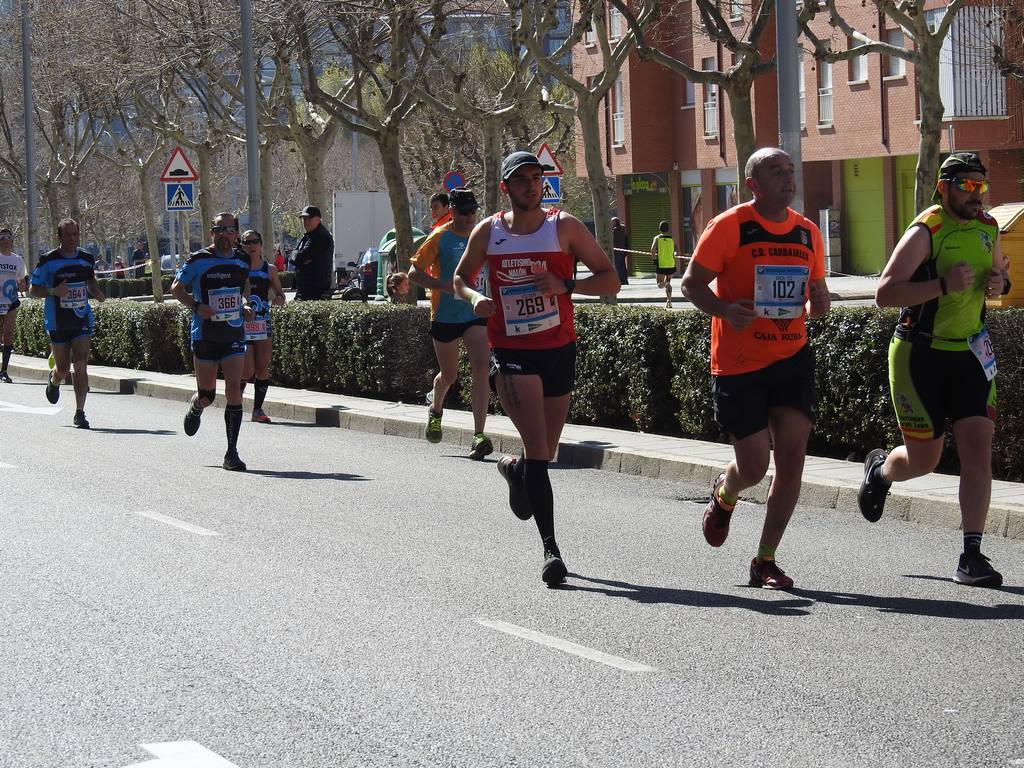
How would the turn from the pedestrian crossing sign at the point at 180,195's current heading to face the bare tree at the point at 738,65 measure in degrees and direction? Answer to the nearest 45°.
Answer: approximately 45° to its left

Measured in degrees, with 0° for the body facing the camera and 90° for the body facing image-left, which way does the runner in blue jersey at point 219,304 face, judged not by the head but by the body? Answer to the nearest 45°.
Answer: approximately 315°

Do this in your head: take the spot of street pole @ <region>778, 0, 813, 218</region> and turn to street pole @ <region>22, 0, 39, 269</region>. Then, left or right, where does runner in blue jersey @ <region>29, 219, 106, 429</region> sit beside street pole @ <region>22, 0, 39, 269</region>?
left

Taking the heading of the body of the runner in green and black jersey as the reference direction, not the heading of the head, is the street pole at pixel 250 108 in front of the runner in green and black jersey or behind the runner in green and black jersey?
behind

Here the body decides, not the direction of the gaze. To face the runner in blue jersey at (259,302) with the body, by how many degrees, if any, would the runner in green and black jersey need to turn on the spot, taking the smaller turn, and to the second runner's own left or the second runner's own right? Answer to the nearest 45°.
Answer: approximately 180°

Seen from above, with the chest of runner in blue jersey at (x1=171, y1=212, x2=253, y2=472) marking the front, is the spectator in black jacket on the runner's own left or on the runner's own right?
on the runner's own left

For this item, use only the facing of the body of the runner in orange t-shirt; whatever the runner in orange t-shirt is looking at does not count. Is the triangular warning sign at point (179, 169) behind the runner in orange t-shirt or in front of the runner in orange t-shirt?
behind

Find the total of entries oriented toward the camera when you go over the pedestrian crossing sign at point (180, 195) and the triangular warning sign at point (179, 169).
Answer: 2

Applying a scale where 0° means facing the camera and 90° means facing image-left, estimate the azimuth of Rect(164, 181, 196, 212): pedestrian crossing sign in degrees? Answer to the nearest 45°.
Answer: approximately 0°

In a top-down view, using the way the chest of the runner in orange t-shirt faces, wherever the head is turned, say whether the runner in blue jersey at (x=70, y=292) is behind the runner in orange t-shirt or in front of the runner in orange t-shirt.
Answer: behind

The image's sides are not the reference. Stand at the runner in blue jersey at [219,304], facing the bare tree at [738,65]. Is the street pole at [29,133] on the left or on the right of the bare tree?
left

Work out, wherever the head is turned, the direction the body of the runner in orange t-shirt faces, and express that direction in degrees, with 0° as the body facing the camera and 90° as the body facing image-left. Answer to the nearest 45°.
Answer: approximately 315°

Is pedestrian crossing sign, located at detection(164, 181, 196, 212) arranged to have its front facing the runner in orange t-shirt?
yes

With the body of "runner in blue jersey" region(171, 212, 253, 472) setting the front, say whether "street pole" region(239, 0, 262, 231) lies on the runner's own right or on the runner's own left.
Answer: on the runner's own left
